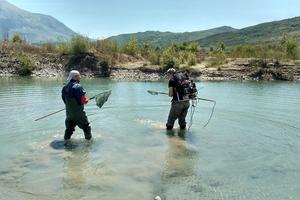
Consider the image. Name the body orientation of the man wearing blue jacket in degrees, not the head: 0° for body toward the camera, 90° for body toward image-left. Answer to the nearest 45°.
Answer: approximately 225°

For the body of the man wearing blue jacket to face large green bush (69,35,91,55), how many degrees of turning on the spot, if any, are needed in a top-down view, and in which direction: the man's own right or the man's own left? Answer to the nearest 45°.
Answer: approximately 45° to the man's own left

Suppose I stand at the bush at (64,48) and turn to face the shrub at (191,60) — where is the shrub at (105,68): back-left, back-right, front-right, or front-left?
front-right

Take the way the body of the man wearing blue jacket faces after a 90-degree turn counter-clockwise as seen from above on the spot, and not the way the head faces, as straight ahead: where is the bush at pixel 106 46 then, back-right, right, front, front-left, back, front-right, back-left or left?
front-right

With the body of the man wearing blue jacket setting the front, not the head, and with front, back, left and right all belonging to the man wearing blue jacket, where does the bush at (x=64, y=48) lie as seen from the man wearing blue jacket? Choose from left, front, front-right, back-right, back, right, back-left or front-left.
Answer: front-left

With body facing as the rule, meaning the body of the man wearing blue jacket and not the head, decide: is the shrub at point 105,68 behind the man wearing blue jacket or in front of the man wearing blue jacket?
in front

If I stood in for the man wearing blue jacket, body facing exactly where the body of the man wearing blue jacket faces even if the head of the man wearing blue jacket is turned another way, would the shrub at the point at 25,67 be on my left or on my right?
on my left
